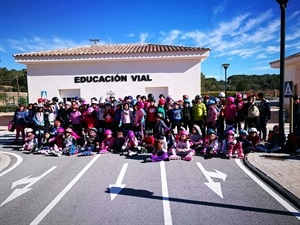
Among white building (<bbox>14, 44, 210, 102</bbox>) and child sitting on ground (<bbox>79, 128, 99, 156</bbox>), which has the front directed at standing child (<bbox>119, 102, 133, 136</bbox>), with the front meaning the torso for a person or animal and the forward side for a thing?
the white building

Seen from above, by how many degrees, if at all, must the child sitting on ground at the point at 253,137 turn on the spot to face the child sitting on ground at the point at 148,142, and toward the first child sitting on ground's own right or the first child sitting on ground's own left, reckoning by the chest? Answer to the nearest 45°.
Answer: approximately 90° to the first child sitting on ground's own right

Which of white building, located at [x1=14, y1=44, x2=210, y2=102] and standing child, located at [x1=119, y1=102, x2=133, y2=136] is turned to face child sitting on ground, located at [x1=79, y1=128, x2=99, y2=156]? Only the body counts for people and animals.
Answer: the white building

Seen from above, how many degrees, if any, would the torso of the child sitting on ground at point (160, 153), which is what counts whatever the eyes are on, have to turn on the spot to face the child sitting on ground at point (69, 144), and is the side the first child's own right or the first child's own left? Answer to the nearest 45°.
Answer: approximately 45° to the first child's own right
